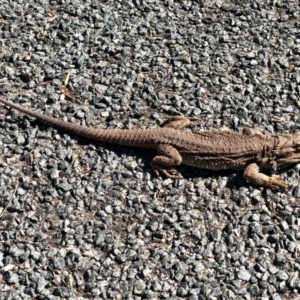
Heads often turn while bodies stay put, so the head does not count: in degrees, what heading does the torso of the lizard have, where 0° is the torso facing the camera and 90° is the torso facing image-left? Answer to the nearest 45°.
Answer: approximately 270°
